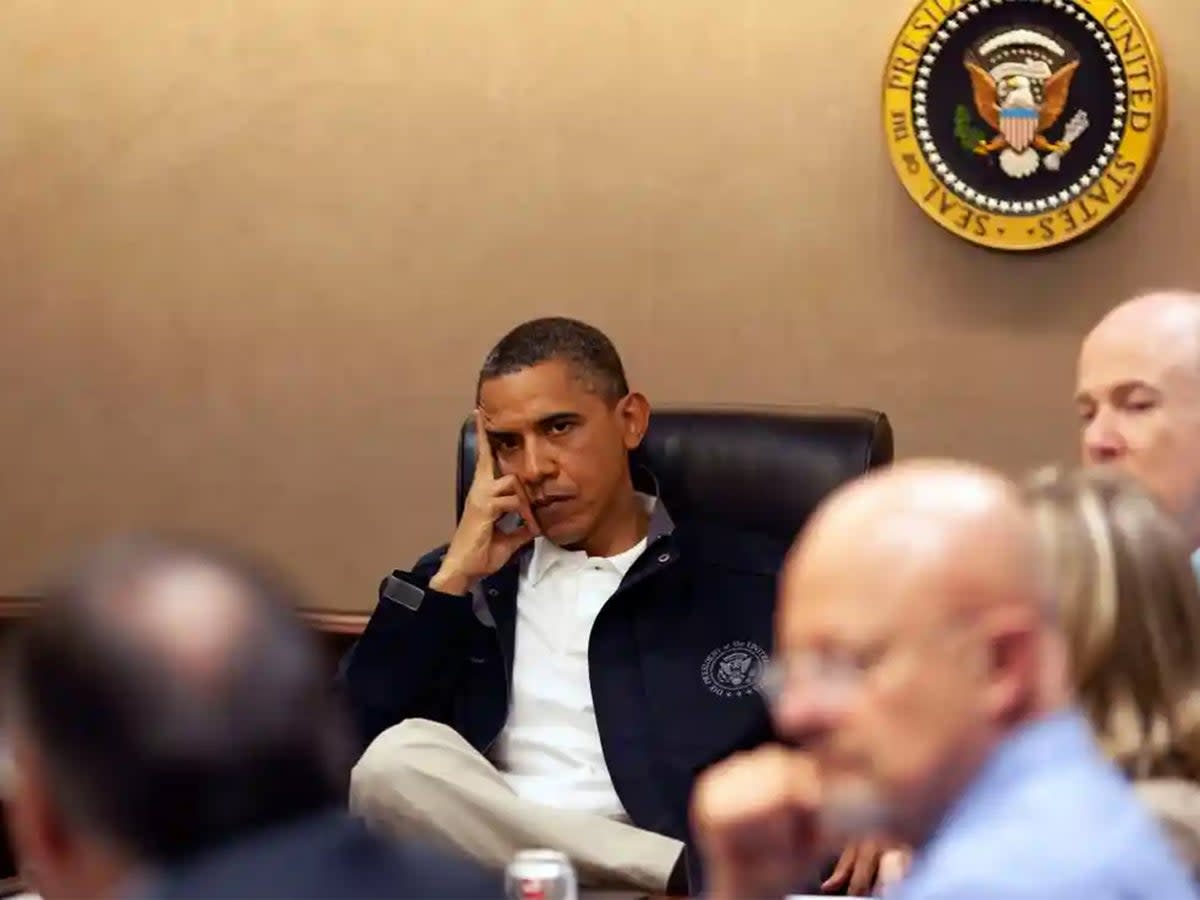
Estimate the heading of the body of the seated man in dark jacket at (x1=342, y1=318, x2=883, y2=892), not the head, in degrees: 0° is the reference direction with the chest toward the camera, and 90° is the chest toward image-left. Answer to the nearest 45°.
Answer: approximately 45°

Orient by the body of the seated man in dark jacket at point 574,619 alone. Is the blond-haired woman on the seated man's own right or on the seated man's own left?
on the seated man's own left

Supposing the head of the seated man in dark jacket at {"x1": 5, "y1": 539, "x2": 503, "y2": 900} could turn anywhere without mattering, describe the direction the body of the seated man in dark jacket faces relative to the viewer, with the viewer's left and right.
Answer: facing away from the viewer and to the left of the viewer

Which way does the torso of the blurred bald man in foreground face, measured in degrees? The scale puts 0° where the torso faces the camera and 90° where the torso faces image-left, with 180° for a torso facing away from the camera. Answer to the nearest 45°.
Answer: approximately 45°

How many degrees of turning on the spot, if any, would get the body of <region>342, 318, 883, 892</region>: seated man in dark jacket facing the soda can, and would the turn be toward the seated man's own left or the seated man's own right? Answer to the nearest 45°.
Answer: approximately 45° to the seated man's own left

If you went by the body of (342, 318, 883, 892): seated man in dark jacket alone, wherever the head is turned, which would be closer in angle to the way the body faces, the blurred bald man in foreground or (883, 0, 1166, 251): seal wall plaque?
the blurred bald man in foreground

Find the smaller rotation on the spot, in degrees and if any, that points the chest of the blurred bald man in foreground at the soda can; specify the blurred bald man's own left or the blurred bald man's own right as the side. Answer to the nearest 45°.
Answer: approximately 90° to the blurred bald man's own right

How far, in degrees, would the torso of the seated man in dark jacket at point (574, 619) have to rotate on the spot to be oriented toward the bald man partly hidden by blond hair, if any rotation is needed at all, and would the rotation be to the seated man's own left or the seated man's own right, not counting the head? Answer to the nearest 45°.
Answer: approximately 90° to the seated man's own left
